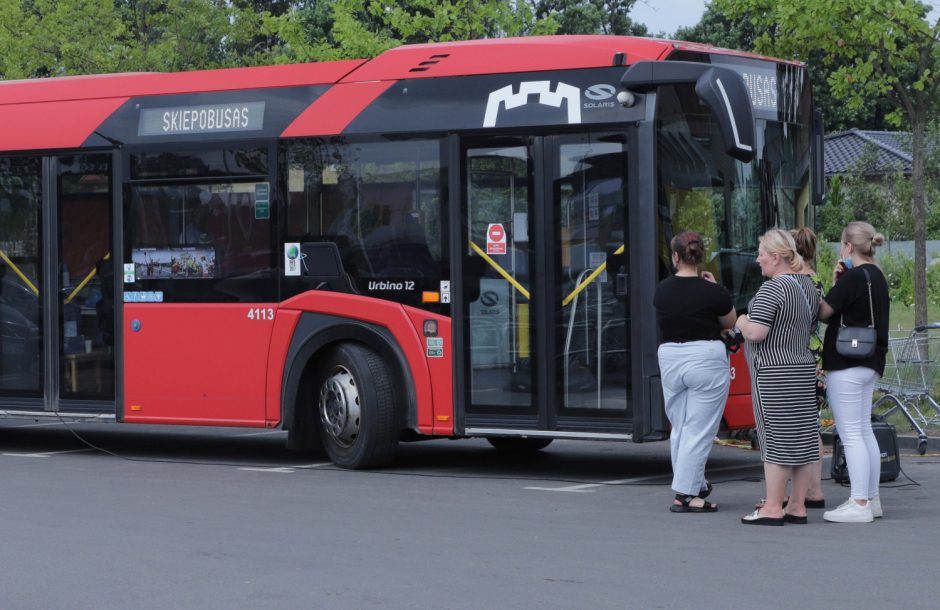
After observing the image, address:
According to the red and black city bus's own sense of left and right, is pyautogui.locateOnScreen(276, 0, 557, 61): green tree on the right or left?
on its left

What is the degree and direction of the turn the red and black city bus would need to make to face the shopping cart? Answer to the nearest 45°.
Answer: approximately 45° to its left

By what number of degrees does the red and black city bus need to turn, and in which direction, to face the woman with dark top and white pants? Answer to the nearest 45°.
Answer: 0° — it already faces them

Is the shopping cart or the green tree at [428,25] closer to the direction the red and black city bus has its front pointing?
the shopping cart

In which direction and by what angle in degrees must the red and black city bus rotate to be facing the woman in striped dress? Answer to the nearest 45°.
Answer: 0° — it already faces them

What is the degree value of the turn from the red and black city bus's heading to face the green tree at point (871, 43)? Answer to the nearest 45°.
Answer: approximately 90° to its left

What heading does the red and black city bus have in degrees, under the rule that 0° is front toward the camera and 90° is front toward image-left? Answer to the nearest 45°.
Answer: approximately 315°
